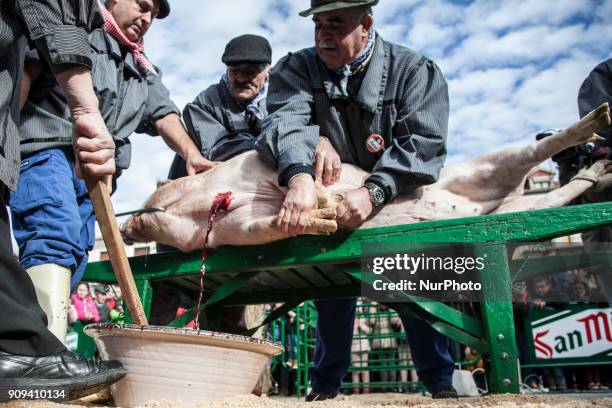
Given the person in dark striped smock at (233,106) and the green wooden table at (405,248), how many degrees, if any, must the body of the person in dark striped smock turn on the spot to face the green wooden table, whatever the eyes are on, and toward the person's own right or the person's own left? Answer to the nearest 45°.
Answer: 0° — they already face it

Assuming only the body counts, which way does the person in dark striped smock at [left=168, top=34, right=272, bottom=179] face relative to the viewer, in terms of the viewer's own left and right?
facing the viewer and to the right of the viewer

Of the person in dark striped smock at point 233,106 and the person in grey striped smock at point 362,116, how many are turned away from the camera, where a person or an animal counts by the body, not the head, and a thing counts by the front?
0

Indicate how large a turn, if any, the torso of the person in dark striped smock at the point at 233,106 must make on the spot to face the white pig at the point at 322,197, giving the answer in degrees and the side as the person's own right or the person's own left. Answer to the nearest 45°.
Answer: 0° — they already face it

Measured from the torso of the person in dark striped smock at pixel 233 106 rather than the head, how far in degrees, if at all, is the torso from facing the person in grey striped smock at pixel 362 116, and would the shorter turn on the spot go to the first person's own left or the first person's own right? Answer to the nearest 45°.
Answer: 0° — they already face them

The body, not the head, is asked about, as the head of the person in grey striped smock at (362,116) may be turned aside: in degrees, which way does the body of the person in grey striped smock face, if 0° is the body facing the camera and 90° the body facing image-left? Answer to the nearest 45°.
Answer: approximately 45°

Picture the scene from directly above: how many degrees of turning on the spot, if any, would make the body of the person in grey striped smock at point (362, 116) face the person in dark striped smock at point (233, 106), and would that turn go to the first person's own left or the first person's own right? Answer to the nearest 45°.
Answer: approximately 90° to the first person's own right
